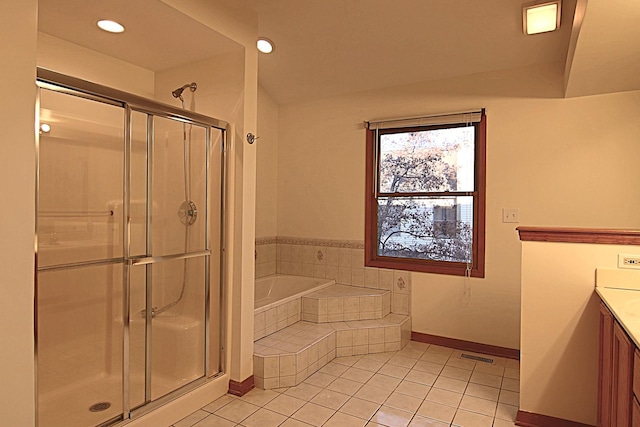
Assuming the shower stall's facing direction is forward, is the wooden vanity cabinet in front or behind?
in front

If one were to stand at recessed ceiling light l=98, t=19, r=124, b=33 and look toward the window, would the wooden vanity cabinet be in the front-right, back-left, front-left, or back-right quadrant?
front-right

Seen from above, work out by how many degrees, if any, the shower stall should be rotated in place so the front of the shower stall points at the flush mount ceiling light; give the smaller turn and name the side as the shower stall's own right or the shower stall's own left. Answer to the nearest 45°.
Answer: approximately 45° to the shower stall's own left

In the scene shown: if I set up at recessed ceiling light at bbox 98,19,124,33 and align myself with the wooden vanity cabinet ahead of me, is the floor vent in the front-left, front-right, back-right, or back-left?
front-left

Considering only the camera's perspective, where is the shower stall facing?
facing the viewer and to the right of the viewer

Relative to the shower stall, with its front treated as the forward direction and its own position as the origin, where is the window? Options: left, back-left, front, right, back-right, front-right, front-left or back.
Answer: front-left

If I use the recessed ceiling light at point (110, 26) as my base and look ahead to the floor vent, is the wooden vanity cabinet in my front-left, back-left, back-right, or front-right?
front-right

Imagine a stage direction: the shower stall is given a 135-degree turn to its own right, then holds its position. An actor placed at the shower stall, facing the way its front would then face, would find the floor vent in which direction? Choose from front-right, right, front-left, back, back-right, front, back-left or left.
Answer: back

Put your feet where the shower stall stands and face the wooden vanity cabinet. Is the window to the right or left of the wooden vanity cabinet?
left
